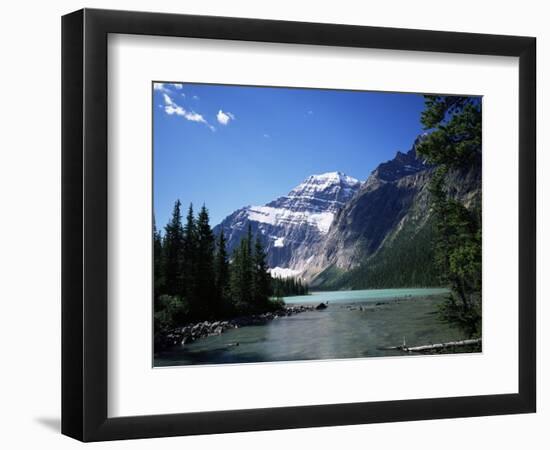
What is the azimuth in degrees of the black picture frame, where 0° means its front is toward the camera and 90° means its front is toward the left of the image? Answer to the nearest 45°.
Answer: approximately 315°
